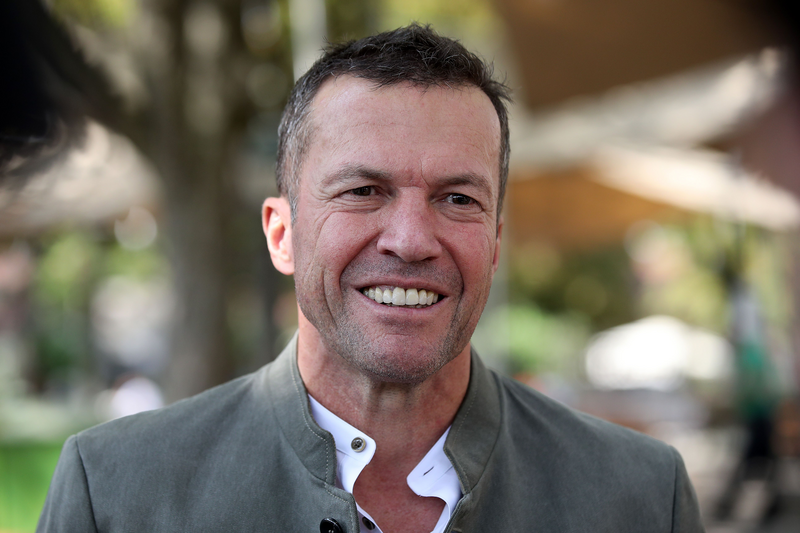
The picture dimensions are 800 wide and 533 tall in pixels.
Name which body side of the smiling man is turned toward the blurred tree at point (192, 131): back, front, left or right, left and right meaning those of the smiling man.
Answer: back

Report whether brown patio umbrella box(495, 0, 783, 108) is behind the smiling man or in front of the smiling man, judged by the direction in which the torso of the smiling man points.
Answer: behind

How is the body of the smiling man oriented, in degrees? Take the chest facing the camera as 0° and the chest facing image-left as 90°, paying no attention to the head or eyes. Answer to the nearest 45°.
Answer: approximately 0°

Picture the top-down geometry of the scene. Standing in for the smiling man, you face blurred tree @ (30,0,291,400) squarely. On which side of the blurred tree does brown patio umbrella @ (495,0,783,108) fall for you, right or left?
right

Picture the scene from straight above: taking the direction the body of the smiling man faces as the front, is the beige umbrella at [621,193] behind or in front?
behind

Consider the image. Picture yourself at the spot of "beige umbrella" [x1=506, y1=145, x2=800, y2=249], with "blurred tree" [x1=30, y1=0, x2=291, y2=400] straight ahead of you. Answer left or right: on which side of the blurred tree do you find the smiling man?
left
